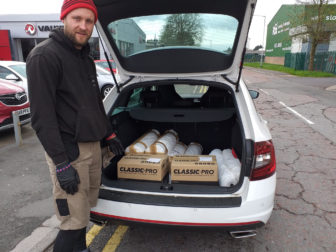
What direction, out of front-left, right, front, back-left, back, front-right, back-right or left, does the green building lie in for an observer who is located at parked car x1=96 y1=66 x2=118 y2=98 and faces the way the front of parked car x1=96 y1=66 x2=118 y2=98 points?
left

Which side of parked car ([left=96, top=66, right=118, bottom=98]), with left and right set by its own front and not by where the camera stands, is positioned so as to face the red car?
right

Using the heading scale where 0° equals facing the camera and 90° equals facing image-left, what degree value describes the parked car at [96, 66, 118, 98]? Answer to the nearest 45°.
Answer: approximately 315°

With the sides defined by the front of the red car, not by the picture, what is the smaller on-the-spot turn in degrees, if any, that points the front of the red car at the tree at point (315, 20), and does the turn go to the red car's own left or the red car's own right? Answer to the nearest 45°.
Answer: approximately 45° to the red car's own left

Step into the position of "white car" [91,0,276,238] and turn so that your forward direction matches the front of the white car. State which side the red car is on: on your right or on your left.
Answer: on your left

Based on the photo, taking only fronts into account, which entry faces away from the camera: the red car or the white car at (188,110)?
the white car

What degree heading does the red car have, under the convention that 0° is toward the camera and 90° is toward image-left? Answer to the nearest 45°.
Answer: approximately 315°

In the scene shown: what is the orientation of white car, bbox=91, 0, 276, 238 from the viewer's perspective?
away from the camera

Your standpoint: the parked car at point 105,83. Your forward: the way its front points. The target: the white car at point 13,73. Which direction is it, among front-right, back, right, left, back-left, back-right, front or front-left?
right

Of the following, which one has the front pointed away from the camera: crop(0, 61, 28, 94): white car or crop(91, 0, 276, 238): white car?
crop(91, 0, 276, 238): white car

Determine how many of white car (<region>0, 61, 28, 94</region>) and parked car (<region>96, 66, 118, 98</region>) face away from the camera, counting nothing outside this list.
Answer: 0
